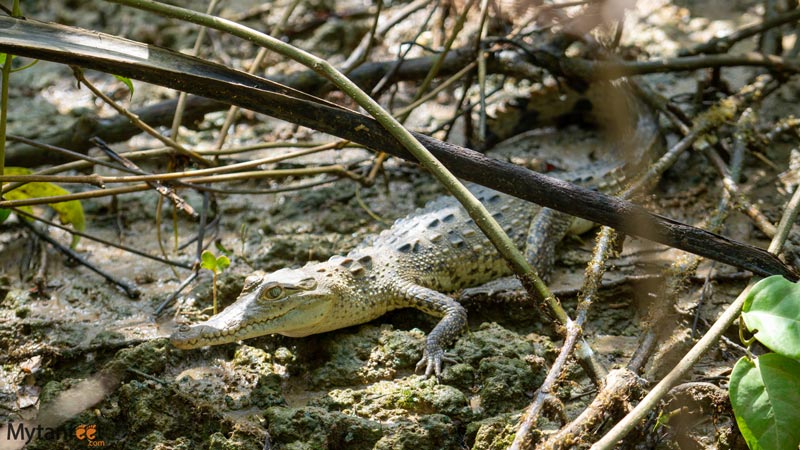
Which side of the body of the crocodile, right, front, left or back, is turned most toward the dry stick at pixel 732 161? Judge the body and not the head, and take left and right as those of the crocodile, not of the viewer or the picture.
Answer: back

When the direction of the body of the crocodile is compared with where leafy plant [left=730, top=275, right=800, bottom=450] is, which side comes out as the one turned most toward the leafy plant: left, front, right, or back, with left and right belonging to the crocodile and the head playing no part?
left

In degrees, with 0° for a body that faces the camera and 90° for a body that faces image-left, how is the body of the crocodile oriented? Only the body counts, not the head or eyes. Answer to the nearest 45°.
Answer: approximately 45°

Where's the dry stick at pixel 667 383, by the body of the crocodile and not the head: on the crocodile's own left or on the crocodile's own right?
on the crocodile's own left

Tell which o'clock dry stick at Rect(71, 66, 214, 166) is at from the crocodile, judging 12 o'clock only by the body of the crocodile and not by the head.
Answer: The dry stick is roughly at 2 o'clock from the crocodile.

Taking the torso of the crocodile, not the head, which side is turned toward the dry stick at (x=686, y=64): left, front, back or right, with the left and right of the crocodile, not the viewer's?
back

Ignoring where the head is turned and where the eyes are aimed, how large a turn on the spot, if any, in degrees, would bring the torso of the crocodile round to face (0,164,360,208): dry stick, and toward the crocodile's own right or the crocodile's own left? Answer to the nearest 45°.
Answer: approximately 45° to the crocodile's own right

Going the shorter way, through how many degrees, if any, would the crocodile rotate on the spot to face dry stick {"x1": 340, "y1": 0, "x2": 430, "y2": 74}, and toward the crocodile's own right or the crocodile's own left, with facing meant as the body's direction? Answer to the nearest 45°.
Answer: approximately 135° to the crocodile's own right
